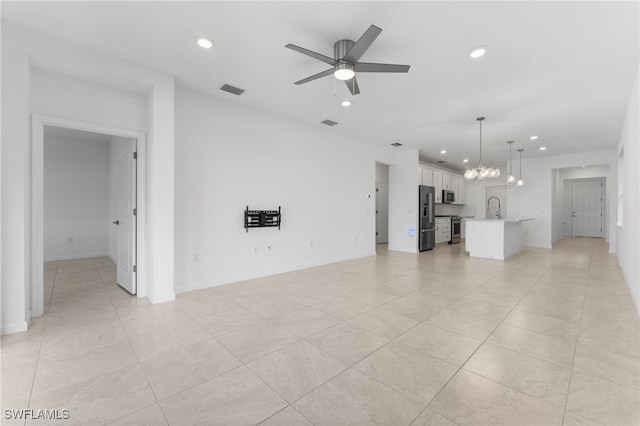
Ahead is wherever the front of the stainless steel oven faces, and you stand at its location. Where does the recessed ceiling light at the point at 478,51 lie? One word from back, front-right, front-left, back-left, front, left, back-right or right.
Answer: front-right

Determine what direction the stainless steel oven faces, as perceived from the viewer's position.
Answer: facing the viewer and to the right of the viewer

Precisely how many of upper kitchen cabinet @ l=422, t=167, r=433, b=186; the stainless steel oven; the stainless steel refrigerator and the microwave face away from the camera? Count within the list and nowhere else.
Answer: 0

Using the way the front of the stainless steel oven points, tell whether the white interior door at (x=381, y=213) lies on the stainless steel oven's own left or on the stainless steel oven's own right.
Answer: on the stainless steel oven's own right

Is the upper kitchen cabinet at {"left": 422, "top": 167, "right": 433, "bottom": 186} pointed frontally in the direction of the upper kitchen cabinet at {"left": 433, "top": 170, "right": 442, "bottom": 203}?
no

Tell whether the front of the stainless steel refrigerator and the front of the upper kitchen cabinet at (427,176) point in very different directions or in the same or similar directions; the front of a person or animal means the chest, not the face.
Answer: same or similar directions

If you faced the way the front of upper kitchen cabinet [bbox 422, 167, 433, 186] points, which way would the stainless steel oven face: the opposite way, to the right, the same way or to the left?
the same way

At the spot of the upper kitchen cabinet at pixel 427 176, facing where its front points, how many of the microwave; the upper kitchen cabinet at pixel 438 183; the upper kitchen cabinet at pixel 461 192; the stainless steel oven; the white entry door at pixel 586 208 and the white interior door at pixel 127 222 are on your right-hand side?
1

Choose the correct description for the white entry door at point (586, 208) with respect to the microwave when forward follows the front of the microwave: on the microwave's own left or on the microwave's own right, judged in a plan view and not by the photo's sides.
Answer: on the microwave's own left

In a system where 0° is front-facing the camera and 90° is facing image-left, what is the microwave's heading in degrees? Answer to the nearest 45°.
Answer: approximately 315°

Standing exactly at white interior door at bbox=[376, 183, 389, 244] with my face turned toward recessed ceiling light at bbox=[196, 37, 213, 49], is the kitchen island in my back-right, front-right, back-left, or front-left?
front-left

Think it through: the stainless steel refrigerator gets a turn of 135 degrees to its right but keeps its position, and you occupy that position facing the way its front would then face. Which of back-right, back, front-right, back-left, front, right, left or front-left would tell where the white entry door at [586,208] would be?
back-right

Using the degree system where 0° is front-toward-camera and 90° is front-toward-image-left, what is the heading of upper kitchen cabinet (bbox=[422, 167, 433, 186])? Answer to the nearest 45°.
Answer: approximately 315°

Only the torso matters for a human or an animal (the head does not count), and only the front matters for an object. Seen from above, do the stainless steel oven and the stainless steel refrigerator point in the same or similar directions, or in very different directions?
same or similar directions

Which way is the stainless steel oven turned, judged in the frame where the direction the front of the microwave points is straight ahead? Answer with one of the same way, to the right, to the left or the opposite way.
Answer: the same way

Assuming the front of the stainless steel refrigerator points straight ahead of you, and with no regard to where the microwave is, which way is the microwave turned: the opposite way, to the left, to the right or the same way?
the same way

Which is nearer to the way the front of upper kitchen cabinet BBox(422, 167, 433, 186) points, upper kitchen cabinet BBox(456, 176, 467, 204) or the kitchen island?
the kitchen island

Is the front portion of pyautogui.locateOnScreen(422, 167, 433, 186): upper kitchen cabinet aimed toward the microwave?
no
